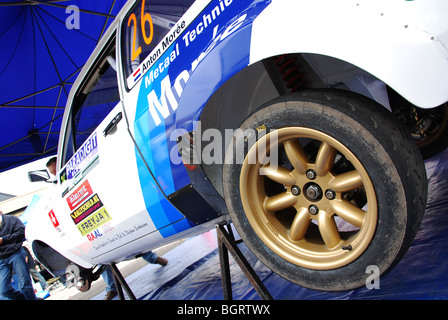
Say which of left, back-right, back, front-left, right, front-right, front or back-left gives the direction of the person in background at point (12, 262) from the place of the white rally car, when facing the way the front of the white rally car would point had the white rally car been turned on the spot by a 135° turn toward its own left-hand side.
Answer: back-right

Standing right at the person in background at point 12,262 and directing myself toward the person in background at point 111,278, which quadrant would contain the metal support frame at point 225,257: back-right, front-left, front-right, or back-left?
front-right

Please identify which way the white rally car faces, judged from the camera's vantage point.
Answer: facing away from the viewer and to the left of the viewer
